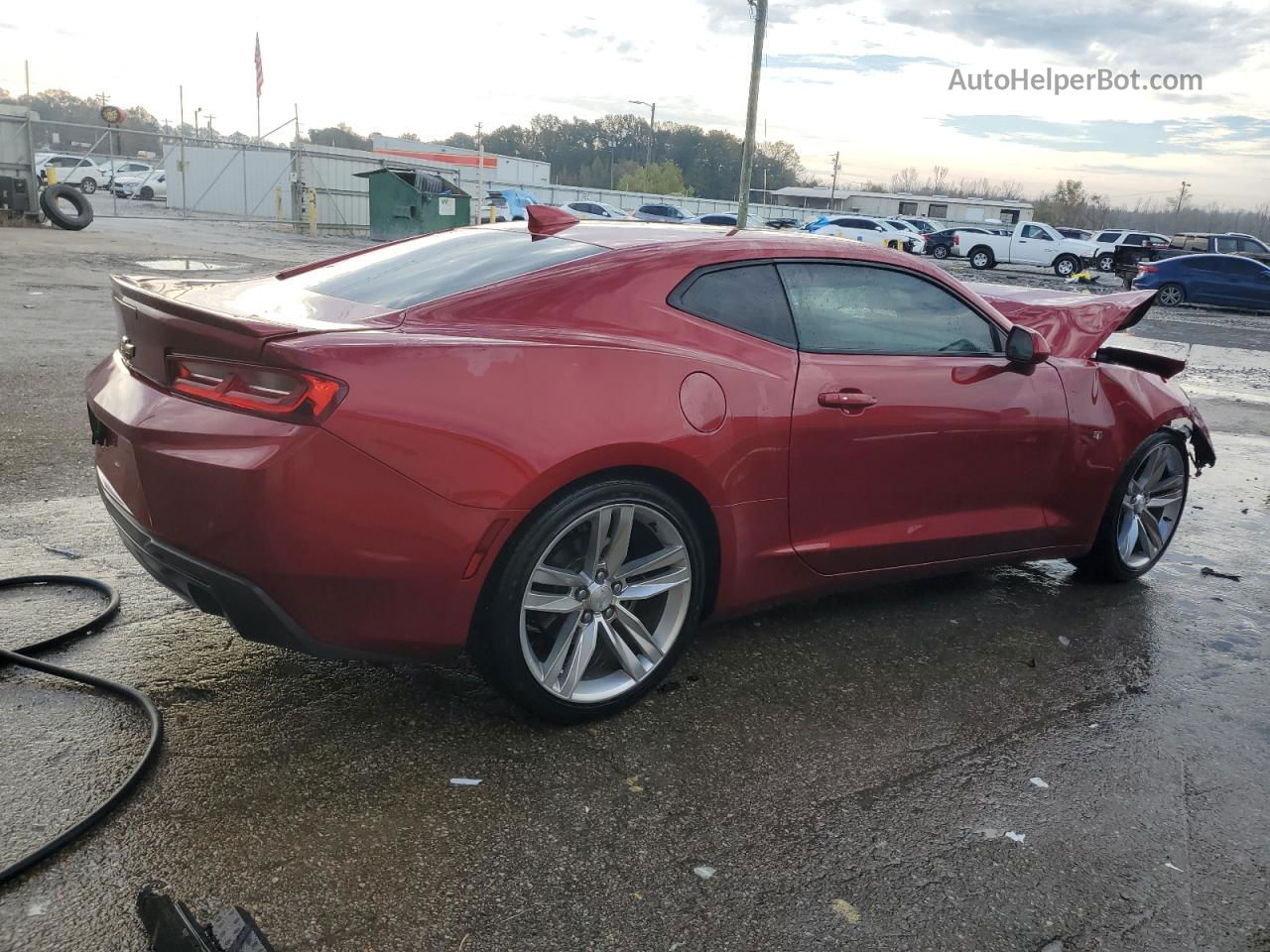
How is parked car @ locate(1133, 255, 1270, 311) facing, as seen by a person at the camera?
facing to the right of the viewer

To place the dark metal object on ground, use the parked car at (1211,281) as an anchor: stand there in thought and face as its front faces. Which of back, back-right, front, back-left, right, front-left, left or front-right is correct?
right

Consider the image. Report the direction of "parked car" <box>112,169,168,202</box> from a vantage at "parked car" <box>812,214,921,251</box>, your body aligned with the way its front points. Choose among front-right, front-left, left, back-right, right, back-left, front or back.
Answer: back-right

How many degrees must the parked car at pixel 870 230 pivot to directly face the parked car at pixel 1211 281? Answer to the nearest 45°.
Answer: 0° — it already faces it

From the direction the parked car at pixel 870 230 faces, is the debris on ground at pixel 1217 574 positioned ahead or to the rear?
ahead

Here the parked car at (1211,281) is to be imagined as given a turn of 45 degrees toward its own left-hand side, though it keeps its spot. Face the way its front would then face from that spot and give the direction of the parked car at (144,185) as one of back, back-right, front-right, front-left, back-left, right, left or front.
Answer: back-left

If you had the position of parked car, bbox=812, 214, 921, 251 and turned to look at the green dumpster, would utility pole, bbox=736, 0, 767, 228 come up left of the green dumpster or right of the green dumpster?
left

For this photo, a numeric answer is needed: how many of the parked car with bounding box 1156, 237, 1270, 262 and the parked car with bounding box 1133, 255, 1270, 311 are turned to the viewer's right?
2

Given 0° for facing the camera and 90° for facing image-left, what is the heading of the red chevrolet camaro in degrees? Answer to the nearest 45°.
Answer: approximately 225°

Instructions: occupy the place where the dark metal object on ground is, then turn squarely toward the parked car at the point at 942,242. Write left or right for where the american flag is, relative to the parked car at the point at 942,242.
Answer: left

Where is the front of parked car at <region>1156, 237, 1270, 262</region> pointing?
to the viewer's right
